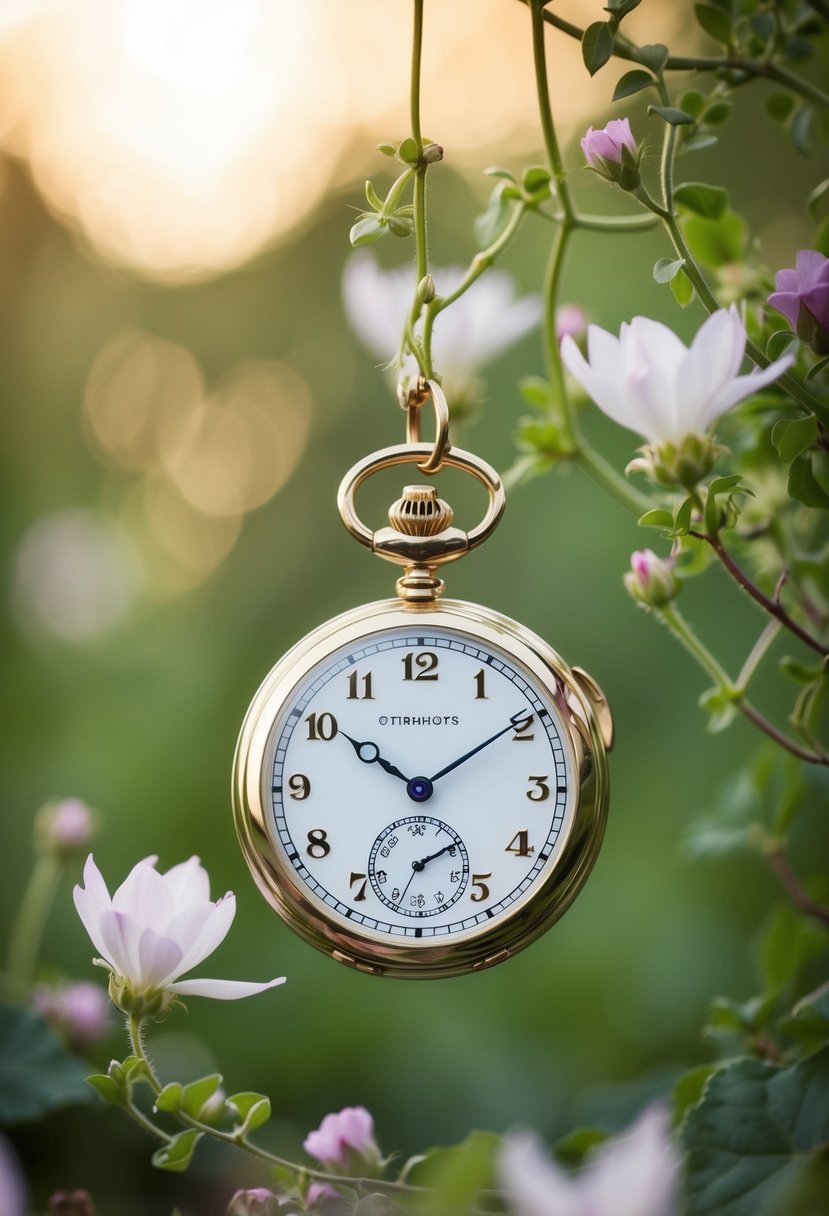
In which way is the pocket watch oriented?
toward the camera

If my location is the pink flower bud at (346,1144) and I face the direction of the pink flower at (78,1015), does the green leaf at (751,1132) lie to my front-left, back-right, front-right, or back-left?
back-right
